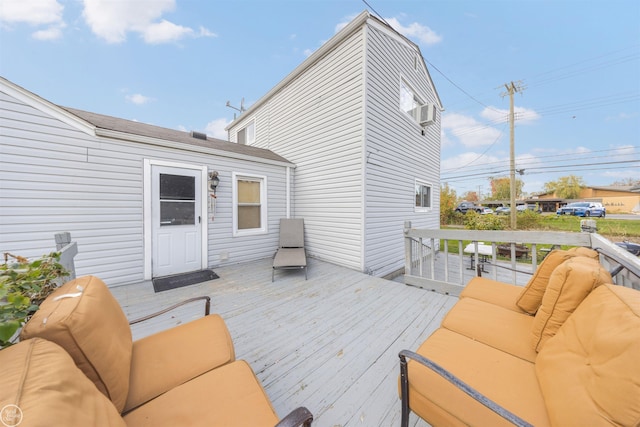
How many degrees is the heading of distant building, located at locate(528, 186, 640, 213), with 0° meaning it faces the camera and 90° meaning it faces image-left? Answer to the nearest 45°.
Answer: approximately 0°

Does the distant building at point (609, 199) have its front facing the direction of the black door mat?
yes

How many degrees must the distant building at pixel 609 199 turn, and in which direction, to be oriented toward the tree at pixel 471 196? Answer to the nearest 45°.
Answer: approximately 90° to its right

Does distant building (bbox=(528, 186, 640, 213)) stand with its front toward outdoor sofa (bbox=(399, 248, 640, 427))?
yes

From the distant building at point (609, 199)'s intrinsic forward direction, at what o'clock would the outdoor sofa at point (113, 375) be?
The outdoor sofa is roughly at 12 o'clock from the distant building.

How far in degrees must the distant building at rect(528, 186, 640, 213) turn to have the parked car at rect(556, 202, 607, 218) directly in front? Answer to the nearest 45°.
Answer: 0° — it already faces it
